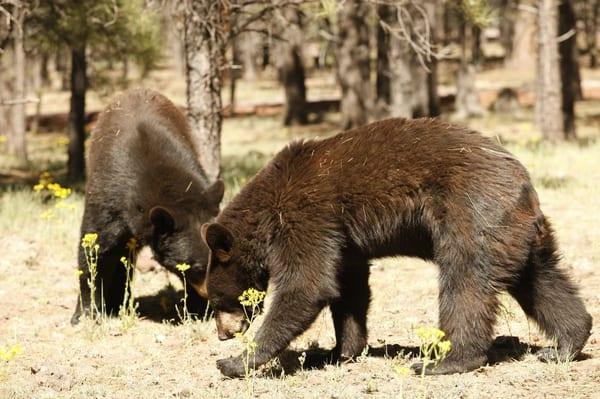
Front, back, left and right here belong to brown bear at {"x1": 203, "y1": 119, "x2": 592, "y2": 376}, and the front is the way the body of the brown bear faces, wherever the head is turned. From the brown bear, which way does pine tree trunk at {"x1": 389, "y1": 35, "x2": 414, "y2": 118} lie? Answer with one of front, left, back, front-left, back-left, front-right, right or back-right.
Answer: right

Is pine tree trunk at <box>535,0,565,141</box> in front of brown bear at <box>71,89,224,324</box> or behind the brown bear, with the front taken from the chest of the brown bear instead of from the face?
behind

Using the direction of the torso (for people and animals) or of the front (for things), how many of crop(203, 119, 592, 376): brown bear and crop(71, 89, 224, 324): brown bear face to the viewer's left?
1

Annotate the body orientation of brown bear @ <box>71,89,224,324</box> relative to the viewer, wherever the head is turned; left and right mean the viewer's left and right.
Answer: facing the viewer

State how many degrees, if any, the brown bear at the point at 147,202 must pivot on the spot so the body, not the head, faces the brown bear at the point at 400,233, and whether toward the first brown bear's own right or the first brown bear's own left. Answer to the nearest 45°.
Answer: approximately 45° to the first brown bear's own left

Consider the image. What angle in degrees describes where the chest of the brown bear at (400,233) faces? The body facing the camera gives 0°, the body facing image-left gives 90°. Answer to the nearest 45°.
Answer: approximately 90°

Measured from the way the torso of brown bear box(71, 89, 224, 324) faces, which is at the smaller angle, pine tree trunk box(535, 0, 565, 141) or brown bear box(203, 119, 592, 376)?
the brown bear

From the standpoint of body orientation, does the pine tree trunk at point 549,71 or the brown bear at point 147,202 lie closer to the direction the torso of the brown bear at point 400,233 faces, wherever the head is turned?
the brown bear

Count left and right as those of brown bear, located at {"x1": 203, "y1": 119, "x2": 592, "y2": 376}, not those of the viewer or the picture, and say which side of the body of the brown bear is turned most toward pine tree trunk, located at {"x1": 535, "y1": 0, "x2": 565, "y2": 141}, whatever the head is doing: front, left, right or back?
right

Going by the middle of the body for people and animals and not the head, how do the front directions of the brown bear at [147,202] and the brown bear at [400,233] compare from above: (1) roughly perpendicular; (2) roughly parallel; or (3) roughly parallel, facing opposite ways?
roughly perpendicular
